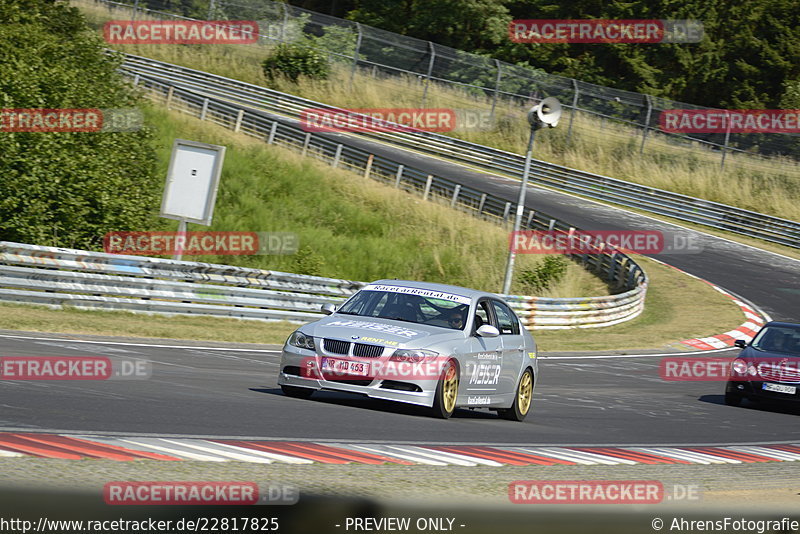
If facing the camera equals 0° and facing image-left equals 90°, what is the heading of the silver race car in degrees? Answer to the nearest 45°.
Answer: approximately 45°

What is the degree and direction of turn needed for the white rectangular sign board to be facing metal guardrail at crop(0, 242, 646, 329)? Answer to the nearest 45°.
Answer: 0° — it already faces it

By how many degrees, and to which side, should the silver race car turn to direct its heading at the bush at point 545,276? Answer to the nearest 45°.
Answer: approximately 135° to its right

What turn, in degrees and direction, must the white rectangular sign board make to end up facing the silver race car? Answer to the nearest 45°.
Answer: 0° — it already faces it

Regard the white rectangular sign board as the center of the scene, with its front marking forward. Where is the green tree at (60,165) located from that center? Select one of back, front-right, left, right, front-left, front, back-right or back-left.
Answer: back-right

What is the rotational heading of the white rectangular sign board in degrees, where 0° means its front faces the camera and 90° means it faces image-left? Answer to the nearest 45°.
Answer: approximately 0°

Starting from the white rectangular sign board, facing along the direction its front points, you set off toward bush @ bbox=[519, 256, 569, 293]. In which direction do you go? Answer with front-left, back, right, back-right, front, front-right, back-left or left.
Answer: back-left

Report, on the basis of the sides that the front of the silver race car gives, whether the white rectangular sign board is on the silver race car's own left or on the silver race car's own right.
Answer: on the silver race car's own right

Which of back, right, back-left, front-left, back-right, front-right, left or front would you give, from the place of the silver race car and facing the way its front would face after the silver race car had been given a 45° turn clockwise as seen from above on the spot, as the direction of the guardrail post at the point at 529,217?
right
